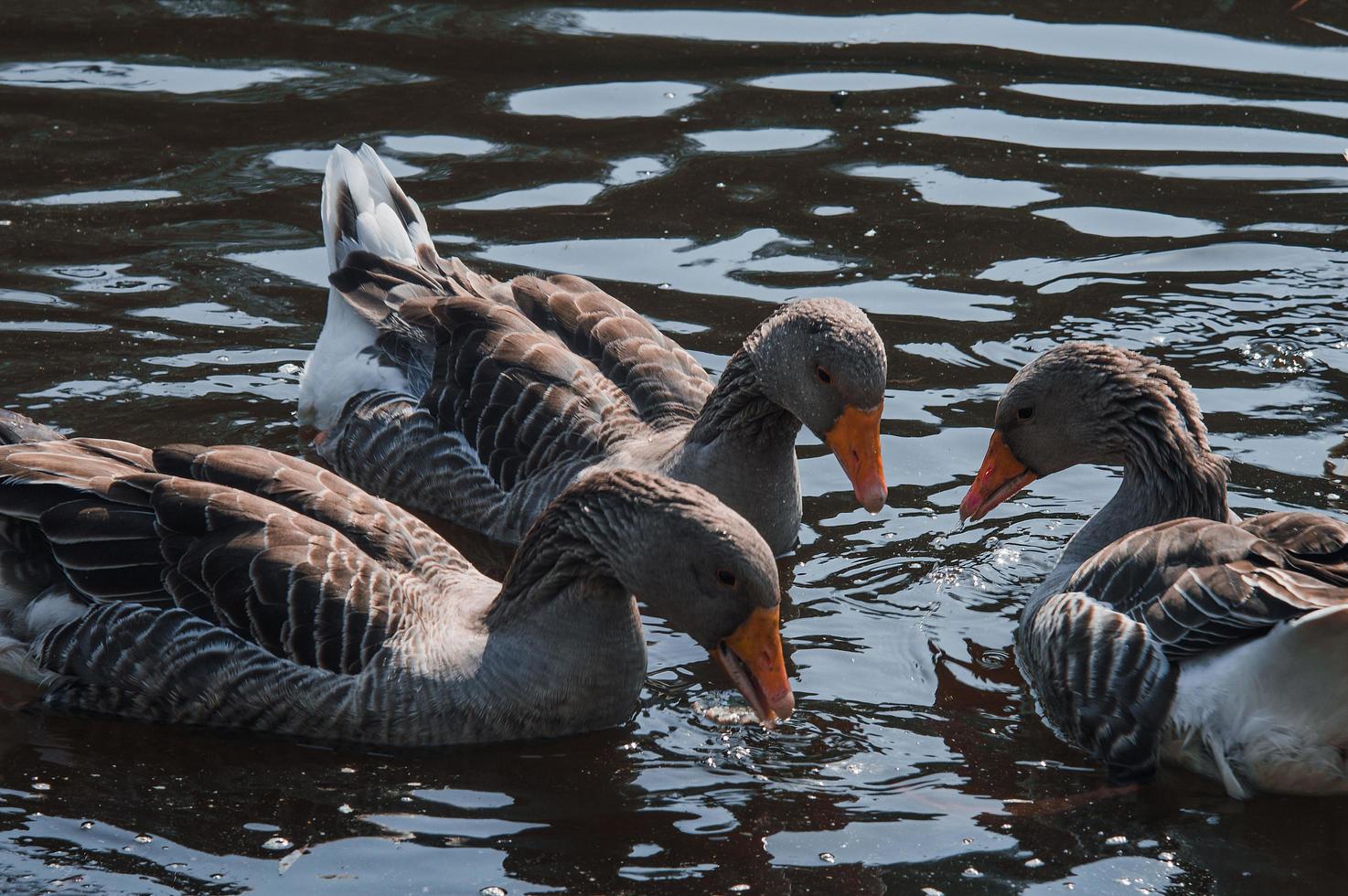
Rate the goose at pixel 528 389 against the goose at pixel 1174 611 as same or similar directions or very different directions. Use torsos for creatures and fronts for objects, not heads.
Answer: very different directions

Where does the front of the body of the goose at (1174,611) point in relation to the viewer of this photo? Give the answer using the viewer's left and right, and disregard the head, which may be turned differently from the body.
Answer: facing to the left of the viewer

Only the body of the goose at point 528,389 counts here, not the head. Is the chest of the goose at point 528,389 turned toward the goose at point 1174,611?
yes

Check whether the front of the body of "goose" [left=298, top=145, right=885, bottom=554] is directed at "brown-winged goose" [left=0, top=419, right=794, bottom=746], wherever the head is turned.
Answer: no

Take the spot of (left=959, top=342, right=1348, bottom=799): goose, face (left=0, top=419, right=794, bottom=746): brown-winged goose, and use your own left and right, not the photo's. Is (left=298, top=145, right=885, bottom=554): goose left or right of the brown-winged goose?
right

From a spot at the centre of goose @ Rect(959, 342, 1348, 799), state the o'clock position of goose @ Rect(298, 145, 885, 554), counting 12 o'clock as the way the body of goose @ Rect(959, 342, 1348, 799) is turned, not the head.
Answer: goose @ Rect(298, 145, 885, 554) is roughly at 1 o'clock from goose @ Rect(959, 342, 1348, 799).

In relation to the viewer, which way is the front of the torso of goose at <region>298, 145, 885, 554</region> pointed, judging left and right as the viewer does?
facing the viewer and to the right of the viewer

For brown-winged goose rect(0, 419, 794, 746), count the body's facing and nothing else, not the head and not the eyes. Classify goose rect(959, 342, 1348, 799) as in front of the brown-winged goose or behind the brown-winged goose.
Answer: in front

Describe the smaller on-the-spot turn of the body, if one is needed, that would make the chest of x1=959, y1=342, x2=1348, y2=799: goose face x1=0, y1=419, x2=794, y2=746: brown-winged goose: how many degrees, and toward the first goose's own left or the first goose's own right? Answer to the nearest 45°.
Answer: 0° — it already faces it

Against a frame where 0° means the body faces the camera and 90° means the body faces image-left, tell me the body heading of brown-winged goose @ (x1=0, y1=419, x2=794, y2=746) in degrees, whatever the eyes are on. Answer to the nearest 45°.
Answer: approximately 270°

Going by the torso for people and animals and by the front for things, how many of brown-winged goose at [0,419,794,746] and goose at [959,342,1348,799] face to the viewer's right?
1

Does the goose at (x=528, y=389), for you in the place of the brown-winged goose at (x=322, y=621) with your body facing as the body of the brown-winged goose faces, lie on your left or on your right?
on your left

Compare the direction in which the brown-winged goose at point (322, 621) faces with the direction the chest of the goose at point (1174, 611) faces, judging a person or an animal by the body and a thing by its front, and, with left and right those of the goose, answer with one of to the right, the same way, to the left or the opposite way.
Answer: the opposite way

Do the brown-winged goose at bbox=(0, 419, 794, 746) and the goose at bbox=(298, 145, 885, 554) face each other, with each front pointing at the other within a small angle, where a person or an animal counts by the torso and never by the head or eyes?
no
